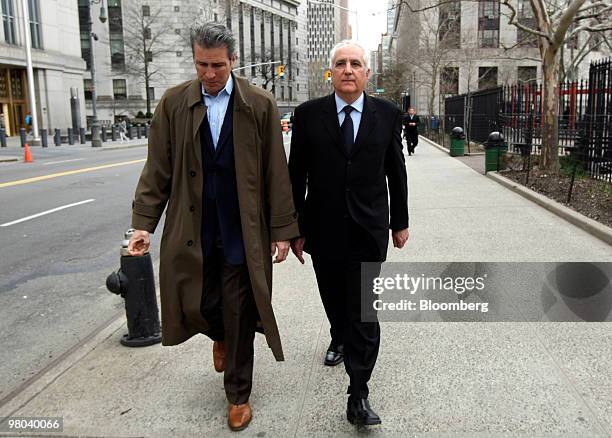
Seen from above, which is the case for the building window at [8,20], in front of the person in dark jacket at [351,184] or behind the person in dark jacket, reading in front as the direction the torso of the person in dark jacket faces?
behind

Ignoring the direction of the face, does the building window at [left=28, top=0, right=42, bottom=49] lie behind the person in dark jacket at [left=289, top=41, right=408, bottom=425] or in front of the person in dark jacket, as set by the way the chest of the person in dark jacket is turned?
behind

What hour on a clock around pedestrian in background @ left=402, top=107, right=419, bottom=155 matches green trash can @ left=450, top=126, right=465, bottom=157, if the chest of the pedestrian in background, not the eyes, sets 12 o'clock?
The green trash can is roughly at 9 o'clock from the pedestrian in background.

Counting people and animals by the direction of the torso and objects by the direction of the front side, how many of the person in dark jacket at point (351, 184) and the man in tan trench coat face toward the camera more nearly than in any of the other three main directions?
2

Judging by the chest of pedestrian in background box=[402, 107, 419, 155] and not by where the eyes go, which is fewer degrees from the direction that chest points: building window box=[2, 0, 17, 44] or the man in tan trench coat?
the man in tan trench coat

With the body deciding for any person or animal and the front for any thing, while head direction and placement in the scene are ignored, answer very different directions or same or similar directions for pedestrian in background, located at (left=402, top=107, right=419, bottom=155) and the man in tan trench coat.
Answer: same or similar directions

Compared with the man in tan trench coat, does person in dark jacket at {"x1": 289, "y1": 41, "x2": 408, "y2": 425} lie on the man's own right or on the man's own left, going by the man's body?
on the man's own left

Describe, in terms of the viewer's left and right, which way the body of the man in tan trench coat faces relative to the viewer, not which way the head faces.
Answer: facing the viewer

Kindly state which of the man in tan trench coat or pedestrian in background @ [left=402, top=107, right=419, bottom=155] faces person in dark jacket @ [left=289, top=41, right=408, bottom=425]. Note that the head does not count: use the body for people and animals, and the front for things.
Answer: the pedestrian in background

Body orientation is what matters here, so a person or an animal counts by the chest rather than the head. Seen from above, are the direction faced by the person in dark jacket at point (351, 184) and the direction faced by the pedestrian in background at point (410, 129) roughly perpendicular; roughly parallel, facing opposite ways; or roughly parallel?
roughly parallel

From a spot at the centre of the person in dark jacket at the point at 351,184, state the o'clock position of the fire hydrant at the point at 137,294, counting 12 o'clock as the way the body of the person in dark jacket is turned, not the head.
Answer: The fire hydrant is roughly at 4 o'clock from the person in dark jacket.

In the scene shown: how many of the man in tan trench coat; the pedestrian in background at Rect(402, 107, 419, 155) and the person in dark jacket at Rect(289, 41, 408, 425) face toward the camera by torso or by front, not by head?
3

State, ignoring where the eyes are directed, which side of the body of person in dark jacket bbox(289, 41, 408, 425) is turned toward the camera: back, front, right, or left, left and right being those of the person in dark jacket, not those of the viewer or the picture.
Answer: front

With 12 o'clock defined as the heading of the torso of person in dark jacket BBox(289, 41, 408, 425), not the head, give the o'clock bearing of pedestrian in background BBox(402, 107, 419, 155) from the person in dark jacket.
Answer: The pedestrian in background is roughly at 6 o'clock from the person in dark jacket.

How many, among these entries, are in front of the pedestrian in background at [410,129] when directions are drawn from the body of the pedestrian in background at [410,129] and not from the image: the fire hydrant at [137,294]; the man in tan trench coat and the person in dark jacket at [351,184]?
3

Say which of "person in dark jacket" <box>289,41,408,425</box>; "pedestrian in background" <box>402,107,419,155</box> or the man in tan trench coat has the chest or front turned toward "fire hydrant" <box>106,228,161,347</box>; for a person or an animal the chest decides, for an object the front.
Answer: the pedestrian in background
